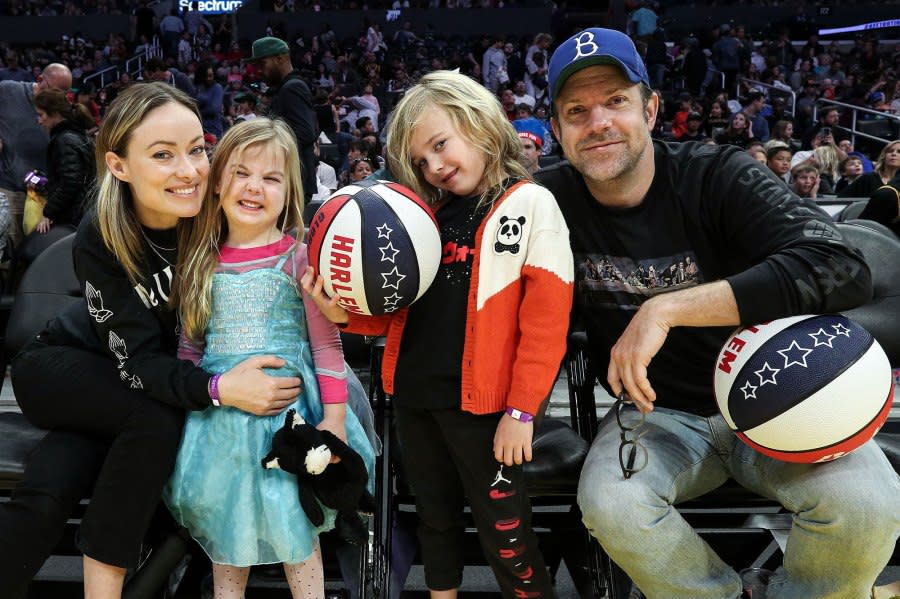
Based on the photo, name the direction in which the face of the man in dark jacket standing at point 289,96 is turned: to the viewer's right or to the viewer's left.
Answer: to the viewer's left

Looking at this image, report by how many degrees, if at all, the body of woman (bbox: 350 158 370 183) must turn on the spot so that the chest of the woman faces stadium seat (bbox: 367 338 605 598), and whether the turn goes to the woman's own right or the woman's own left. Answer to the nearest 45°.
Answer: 0° — they already face it

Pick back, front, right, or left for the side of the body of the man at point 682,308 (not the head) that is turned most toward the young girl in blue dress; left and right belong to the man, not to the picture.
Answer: right

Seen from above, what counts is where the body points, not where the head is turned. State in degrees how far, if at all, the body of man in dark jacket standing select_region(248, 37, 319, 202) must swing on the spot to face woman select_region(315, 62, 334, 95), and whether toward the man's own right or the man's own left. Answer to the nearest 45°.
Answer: approximately 90° to the man's own right

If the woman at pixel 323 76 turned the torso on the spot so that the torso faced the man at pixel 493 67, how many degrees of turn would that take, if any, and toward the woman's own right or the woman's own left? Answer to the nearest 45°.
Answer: approximately 90° to the woman's own left

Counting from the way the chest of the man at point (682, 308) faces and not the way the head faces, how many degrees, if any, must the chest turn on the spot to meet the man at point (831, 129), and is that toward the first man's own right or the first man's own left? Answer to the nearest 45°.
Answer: approximately 180°

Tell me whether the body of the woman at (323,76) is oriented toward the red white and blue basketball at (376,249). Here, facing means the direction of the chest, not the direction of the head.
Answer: yes

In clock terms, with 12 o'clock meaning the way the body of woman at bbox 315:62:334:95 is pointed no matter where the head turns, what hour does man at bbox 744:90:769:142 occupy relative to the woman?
The man is roughly at 10 o'clock from the woman.
